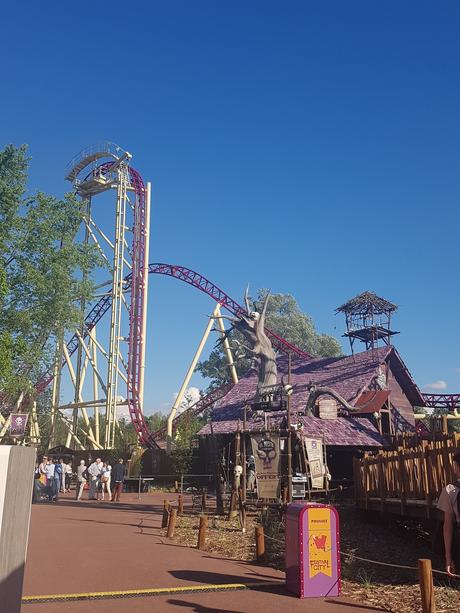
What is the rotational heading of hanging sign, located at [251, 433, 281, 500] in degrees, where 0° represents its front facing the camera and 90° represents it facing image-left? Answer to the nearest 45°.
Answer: approximately 0°

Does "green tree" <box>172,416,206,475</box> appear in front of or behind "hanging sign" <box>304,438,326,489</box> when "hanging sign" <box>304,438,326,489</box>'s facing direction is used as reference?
behind

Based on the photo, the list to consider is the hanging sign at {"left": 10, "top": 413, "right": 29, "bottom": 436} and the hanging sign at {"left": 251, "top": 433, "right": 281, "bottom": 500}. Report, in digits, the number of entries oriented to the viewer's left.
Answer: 0

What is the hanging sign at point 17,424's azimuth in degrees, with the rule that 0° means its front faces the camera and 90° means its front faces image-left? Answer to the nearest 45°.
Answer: approximately 0°

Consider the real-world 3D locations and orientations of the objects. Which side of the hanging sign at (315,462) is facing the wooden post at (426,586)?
front

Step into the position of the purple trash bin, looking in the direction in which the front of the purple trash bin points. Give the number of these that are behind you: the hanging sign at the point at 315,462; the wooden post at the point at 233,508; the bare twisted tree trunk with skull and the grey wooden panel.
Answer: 3
